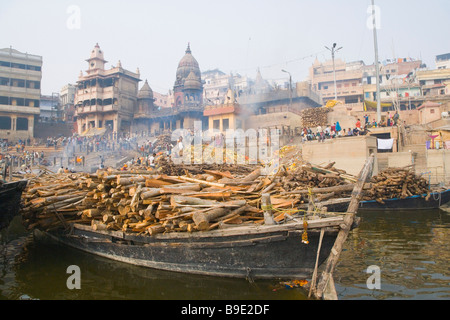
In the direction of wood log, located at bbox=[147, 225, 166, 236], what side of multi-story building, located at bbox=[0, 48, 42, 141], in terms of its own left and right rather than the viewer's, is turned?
front

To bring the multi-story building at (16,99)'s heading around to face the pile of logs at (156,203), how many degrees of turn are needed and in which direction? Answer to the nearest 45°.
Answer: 0° — it already faces it

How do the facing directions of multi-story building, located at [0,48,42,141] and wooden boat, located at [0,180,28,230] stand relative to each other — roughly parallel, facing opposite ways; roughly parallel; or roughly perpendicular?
roughly perpendicular

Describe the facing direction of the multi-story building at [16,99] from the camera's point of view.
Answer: facing the viewer

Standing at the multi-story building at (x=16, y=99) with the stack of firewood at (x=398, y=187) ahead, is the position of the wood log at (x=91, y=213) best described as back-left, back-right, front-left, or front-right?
front-right
